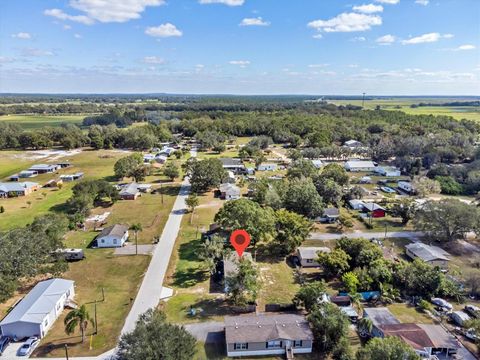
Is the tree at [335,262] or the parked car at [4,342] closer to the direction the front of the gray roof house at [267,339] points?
the parked car

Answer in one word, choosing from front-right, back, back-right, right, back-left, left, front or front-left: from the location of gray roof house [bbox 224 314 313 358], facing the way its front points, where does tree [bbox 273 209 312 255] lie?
back

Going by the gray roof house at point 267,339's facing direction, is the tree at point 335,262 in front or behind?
behind

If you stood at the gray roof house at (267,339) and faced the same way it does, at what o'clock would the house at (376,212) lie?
The house is roughly at 7 o'clock from the gray roof house.

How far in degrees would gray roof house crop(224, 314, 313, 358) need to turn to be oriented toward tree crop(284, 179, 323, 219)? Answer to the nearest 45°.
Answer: approximately 180°

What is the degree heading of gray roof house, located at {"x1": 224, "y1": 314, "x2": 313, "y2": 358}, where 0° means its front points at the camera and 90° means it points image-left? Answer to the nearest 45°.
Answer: approximately 0°

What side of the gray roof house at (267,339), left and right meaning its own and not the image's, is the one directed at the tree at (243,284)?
back

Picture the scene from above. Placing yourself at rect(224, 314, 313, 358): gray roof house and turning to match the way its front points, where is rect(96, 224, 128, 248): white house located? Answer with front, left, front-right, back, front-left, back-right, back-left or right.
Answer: back-right

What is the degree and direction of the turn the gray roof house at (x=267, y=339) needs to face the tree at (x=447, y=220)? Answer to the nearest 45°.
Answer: approximately 135° to its left

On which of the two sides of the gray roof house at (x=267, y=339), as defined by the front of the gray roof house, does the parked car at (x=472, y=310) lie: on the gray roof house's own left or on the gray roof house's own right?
on the gray roof house's own left

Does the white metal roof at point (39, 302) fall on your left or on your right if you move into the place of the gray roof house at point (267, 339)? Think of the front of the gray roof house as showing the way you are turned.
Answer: on your right

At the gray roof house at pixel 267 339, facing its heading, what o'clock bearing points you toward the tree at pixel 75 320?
The tree is roughly at 3 o'clock from the gray roof house.

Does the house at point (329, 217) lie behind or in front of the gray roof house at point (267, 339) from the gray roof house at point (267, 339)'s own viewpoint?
behind

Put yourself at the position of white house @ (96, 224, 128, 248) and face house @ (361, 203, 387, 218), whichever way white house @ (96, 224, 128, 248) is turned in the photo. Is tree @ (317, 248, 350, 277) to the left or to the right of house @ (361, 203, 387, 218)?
right

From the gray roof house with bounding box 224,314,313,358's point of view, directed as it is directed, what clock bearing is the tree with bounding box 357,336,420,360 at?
The tree is roughly at 10 o'clock from the gray roof house.
